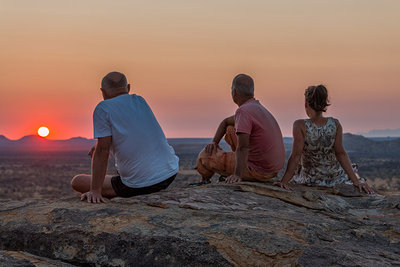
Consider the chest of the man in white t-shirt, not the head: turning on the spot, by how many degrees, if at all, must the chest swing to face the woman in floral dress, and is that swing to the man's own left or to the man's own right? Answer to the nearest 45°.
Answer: approximately 135° to the man's own right

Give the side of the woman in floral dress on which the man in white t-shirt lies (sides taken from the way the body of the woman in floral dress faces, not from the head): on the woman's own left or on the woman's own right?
on the woman's own left

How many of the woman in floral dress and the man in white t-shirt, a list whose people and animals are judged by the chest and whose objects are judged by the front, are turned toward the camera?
0

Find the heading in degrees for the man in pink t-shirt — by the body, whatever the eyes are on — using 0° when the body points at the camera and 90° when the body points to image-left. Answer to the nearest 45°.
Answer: approximately 135°

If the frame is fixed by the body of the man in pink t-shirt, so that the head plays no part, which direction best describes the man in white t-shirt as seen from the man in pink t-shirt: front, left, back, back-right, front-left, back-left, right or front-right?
left

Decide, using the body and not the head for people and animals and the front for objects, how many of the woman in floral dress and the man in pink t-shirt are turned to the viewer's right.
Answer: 0

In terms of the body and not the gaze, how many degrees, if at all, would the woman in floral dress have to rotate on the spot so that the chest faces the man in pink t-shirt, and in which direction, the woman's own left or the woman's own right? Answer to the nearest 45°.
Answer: approximately 135° to the woman's own left

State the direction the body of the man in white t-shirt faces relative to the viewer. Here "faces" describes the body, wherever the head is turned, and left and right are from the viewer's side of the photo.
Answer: facing away from the viewer and to the left of the viewer

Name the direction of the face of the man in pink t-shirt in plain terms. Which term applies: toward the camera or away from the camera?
away from the camera

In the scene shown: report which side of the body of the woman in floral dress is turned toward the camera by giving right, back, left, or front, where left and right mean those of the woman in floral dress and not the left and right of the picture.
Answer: back

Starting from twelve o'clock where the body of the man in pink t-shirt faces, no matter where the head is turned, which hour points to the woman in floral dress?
The woman in floral dress is roughly at 4 o'clock from the man in pink t-shirt.
